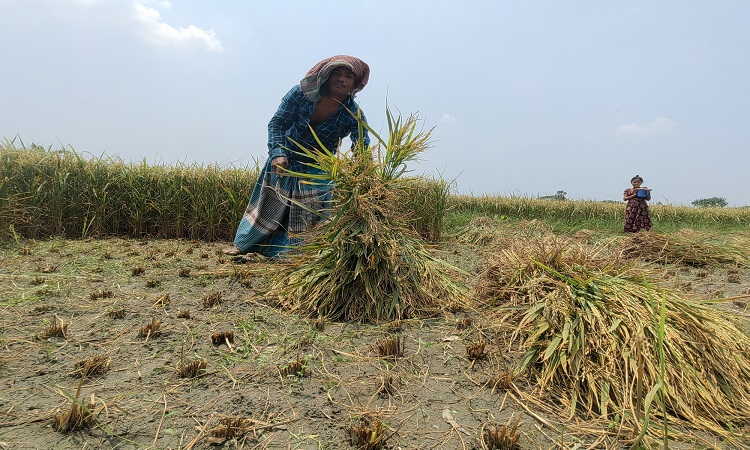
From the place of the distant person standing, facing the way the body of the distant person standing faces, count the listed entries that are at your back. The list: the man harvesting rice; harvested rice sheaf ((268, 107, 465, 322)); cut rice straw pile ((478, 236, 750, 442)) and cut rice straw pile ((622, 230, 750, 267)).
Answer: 0

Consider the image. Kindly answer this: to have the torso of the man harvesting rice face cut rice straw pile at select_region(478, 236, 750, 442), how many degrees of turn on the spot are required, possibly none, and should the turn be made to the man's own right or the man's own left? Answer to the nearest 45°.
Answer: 0° — they already face it

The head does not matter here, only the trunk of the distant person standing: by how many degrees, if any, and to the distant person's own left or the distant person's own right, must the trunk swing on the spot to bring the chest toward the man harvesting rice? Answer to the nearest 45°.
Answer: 0° — they already face them

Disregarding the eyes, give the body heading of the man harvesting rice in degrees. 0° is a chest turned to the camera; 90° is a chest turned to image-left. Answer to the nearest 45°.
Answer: approximately 315°

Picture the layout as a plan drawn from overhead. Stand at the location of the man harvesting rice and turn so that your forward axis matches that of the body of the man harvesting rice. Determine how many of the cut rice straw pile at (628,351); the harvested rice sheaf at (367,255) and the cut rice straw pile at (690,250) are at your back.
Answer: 0

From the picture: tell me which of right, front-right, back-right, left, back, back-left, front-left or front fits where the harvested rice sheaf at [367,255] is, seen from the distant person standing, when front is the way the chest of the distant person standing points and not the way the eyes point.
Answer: front

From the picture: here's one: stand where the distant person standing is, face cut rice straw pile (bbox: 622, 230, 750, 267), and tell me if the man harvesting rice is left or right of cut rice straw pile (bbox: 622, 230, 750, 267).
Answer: right

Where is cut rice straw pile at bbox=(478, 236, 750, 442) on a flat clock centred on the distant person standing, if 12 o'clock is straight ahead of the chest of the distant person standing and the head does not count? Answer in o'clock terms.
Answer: The cut rice straw pile is roughly at 12 o'clock from the distant person standing.

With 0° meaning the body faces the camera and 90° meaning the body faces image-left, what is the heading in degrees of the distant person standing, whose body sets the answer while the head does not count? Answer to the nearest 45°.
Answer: approximately 0°

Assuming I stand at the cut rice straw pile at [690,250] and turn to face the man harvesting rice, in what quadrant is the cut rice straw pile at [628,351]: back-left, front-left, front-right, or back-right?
front-left

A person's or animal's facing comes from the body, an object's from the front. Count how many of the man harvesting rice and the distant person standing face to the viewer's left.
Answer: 0
